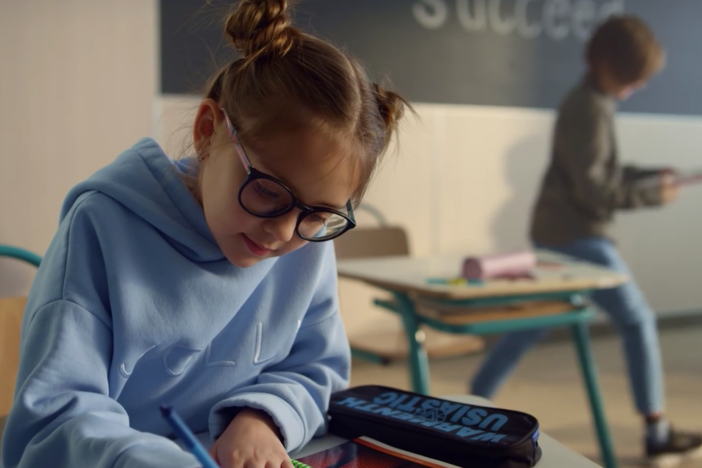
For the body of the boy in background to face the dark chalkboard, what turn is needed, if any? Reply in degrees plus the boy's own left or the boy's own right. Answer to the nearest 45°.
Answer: approximately 135° to the boy's own left

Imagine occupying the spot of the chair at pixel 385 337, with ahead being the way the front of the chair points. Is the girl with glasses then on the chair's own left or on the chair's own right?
on the chair's own right

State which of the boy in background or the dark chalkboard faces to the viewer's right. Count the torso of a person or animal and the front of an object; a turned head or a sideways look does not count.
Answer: the boy in background

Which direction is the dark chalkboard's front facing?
toward the camera

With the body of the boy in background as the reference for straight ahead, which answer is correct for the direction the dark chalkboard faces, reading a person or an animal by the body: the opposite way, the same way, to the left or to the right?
to the right

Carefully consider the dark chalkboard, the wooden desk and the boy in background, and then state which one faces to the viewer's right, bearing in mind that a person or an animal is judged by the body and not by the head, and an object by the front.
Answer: the boy in background

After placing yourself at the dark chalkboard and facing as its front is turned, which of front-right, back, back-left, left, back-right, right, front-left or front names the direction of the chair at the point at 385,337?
front

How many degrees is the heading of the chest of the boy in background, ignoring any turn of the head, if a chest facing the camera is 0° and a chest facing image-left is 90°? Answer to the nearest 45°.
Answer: approximately 270°

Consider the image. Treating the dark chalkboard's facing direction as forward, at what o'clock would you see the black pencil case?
The black pencil case is roughly at 12 o'clock from the dark chalkboard.

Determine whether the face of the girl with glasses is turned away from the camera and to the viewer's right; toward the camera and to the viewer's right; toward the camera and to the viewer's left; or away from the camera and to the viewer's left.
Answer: toward the camera and to the viewer's right
